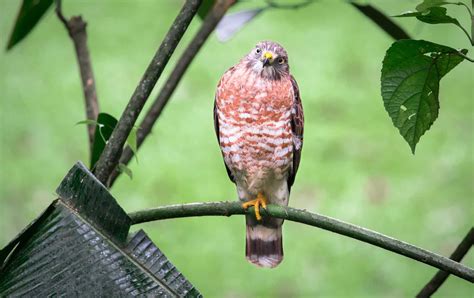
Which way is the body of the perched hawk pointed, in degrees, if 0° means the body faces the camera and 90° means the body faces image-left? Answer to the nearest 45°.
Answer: approximately 0°

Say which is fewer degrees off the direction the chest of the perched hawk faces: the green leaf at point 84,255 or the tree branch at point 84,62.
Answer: the green leaf

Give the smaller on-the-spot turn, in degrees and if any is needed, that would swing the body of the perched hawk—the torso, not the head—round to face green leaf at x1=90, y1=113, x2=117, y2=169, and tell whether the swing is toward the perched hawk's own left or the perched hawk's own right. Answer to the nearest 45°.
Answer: approximately 45° to the perched hawk's own right

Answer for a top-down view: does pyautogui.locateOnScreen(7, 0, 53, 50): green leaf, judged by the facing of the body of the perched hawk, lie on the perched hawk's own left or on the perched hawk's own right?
on the perched hawk's own right
